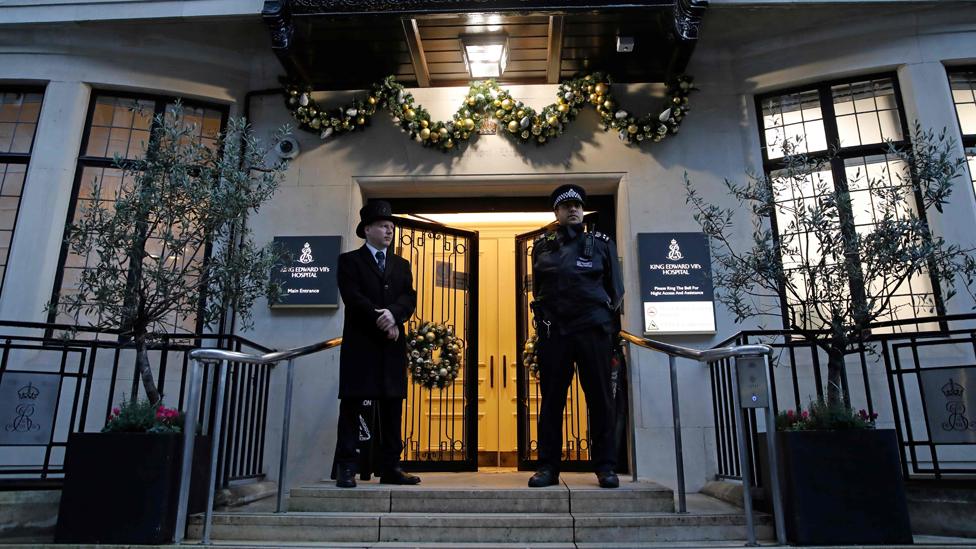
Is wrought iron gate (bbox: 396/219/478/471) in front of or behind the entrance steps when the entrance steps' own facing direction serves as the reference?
behind

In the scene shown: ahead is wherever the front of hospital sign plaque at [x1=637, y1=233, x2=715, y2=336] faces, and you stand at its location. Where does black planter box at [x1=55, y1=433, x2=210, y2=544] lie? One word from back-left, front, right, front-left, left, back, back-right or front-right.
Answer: front-right

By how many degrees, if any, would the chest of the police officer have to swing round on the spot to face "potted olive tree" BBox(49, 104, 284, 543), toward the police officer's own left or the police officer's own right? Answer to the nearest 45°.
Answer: approximately 90° to the police officer's own right

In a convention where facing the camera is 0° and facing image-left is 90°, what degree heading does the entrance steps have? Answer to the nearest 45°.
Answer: approximately 0°

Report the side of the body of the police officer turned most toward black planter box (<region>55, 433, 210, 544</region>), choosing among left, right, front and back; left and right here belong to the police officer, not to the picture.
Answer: right

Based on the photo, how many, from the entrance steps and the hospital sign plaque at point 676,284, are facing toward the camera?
2

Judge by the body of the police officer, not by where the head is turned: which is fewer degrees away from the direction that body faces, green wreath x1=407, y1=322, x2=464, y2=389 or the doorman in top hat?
the doorman in top hat

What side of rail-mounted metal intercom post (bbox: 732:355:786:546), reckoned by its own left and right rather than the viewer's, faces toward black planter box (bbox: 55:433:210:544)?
right

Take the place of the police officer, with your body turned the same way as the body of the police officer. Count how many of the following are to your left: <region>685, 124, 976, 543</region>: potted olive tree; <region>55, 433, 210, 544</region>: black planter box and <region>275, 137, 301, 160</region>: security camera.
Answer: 1

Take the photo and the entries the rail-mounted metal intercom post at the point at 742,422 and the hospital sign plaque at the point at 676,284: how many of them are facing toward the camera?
2

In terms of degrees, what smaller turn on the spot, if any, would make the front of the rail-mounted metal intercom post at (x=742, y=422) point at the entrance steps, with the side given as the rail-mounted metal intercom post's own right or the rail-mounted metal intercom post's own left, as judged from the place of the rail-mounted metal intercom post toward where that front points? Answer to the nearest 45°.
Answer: approximately 90° to the rail-mounted metal intercom post's own right
